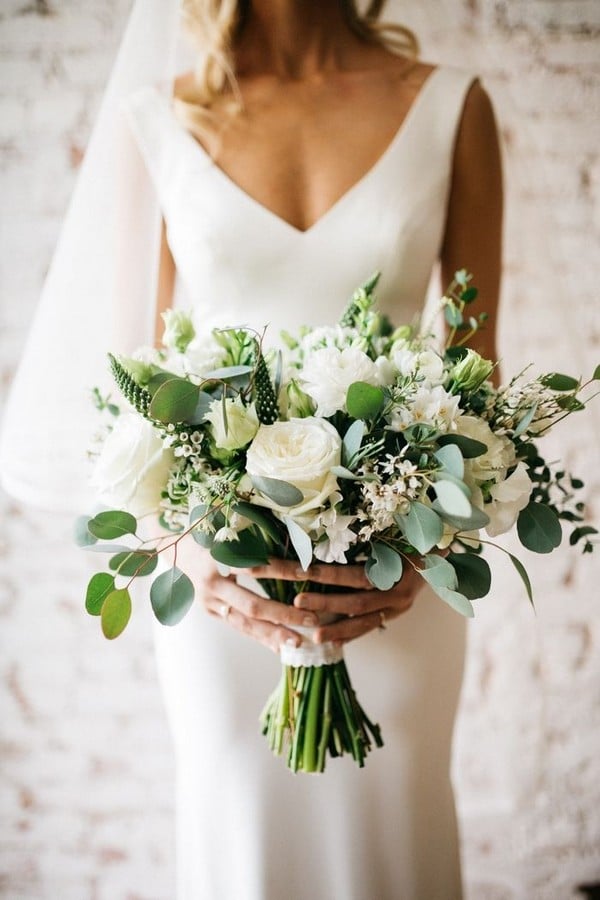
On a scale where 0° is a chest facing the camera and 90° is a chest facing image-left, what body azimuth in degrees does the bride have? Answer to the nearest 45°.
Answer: approximately 0°
